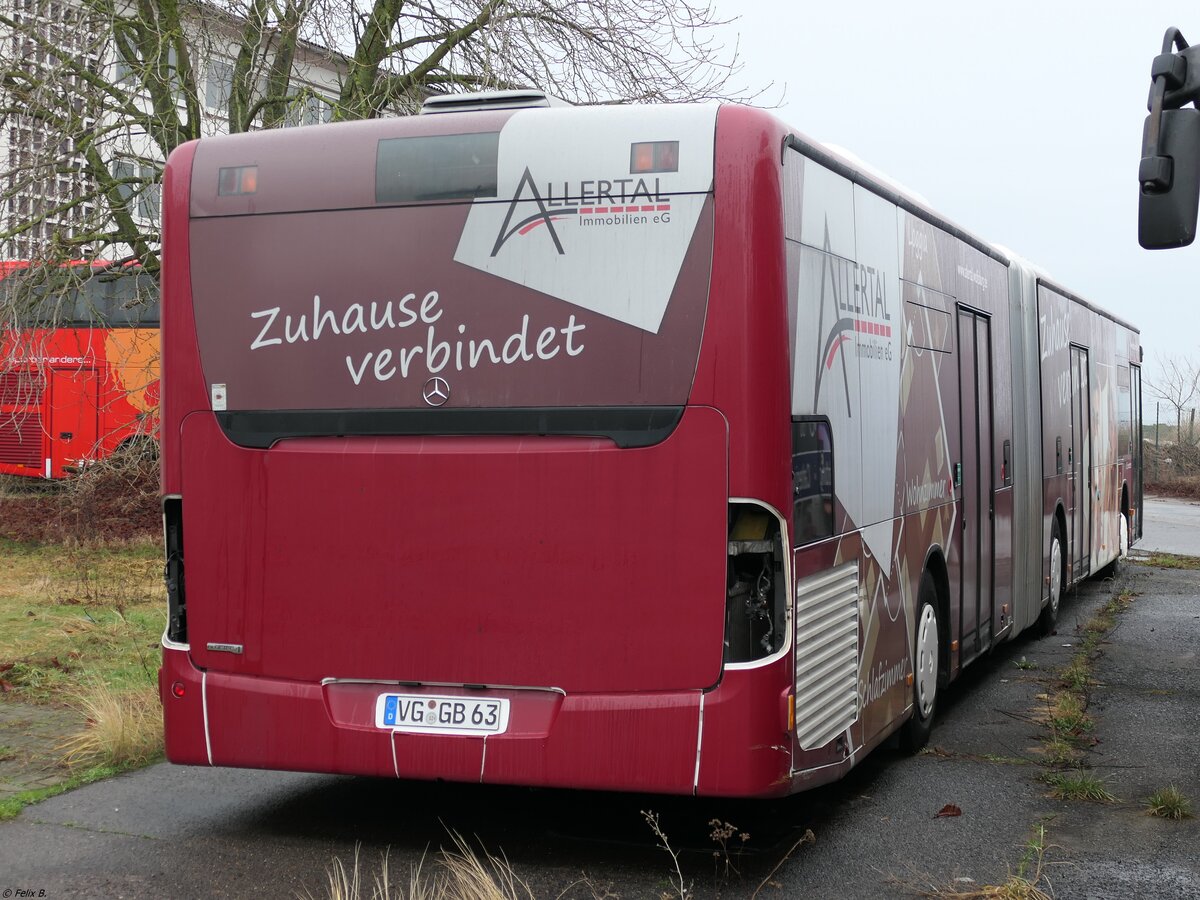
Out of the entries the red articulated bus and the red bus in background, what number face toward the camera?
0

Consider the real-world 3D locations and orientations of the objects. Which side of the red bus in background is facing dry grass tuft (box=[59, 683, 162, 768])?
right

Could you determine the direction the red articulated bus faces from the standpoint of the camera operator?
facing away from the viewer and to the right of the viewer

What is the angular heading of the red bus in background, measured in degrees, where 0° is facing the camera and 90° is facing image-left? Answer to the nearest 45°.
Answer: approximately 270°

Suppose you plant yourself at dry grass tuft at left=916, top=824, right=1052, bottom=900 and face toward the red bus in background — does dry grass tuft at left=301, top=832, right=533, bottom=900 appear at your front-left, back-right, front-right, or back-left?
front-left

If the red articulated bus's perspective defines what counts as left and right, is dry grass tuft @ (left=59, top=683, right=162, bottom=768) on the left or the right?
on its left

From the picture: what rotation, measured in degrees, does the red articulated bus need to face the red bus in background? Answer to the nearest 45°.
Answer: approximately 90° to its left

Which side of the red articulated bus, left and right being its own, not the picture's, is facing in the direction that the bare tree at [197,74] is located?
left

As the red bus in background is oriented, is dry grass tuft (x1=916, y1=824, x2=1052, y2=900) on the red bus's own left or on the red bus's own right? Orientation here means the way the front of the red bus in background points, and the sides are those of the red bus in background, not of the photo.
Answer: on the red bus's own right

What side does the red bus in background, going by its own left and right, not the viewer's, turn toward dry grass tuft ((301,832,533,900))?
right
